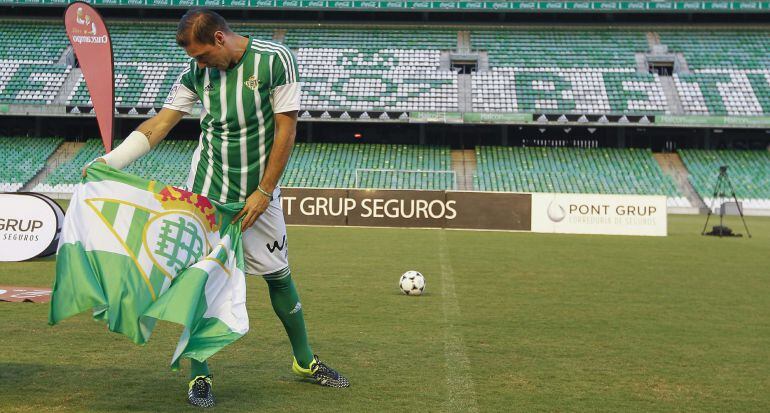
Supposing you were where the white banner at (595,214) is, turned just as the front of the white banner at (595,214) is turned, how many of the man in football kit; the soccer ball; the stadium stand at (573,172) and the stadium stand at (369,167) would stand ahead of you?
2

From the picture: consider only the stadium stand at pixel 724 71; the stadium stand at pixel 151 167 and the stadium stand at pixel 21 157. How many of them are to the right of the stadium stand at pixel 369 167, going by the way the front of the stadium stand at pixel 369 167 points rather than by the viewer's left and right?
2

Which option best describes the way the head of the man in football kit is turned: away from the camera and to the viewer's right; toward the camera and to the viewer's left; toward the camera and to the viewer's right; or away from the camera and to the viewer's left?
toward the camera and to the viewer's left

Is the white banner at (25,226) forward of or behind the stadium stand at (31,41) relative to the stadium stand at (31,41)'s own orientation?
forward

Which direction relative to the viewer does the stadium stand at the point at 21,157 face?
toward the camera

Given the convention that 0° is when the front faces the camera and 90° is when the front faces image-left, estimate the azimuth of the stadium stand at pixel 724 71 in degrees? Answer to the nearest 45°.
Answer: approximately 0°

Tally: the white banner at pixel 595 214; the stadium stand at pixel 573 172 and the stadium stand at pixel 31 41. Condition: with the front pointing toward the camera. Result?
3

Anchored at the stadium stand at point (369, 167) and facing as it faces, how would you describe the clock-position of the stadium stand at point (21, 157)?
the stadium stand at point (21, 157) is roughly at 3 o'clock from the stadium stand at point (369, 167).

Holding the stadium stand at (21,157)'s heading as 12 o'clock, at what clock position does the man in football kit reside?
The man in football kit is roughly at 12 o'clock from the stadium stand.

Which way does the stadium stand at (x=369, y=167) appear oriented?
toward the camera

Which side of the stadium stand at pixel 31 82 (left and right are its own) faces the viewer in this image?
front

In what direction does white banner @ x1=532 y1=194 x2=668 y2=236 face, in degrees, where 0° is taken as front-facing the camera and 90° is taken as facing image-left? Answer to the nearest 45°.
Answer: approximately 0°

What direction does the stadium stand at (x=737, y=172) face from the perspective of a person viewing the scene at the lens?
facing the viewer

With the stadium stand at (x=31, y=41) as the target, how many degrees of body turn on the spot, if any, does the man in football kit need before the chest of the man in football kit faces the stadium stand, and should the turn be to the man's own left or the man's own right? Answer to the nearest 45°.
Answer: approximately 180°
